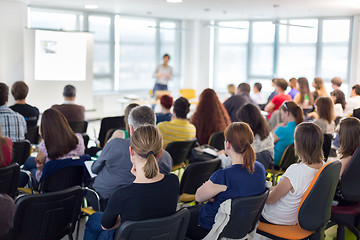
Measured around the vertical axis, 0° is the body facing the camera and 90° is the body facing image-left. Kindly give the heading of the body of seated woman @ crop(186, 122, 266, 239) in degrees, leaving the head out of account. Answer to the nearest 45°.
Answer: approximately 135°

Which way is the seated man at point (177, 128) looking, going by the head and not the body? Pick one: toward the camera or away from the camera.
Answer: away from the camera

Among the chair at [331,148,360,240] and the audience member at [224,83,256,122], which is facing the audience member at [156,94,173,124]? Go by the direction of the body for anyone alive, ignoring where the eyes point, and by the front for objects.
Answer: the chair

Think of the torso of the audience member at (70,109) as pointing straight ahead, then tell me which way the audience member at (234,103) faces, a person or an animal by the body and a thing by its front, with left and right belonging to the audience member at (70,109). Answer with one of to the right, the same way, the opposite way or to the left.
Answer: the same way

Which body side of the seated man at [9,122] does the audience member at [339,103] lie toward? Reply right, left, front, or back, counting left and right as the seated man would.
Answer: right

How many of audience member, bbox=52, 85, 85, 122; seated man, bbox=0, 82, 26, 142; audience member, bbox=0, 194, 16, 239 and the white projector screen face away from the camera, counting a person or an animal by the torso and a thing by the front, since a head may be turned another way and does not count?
3

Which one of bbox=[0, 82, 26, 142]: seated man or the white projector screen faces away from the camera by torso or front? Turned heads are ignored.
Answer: the seated man

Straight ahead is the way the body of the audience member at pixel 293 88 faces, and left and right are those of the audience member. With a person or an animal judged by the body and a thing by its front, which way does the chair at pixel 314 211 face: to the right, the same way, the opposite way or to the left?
the same way

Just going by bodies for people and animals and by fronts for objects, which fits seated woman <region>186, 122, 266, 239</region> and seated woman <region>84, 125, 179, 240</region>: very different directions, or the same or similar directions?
same or similar directions

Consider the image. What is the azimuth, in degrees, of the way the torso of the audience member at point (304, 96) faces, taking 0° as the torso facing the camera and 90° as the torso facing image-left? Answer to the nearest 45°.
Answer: approximately 135°

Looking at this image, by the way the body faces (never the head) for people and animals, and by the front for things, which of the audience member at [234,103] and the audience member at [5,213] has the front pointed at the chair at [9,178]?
the audience member at [5,213]

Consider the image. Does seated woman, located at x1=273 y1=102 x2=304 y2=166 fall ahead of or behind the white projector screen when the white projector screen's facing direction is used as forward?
ahead

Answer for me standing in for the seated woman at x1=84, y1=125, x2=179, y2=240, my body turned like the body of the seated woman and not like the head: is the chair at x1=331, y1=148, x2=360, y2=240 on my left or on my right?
on my right

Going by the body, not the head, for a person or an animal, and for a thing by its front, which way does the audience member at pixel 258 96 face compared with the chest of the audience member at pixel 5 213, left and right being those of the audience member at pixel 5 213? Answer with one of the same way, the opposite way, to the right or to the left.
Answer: the same way

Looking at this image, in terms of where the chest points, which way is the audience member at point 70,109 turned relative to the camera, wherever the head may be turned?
away from the camera

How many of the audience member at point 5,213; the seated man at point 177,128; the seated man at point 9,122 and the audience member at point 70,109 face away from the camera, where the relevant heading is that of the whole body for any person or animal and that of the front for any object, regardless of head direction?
4

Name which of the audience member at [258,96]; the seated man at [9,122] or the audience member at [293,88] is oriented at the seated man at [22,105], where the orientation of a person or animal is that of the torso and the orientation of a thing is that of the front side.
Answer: the seated man at [9,122]

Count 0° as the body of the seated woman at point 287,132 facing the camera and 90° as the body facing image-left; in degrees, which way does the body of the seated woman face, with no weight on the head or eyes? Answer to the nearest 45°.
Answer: approximately 135°

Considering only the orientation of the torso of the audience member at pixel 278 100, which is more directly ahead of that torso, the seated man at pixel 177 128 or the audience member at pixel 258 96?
the audience member

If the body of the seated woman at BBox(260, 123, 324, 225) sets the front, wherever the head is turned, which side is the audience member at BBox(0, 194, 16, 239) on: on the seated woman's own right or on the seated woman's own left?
on the seated woman's own left

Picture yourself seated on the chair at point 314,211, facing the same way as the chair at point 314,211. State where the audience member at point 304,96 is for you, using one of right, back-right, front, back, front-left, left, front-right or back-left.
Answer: front-right
